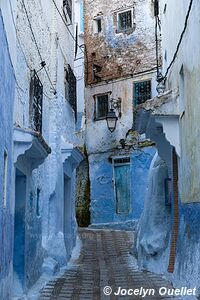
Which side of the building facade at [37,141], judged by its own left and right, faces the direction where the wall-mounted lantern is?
left

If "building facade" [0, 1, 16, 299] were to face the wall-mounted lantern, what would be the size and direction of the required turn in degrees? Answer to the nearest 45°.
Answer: approximately 90° to its left

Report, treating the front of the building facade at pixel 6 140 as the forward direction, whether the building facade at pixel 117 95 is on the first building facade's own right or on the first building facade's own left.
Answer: on the first building facade's own left

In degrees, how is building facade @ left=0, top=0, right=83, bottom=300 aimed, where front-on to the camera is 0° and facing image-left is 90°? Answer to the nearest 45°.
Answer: approximately 270°

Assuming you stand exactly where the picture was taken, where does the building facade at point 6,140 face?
facing to the right of the viewer
